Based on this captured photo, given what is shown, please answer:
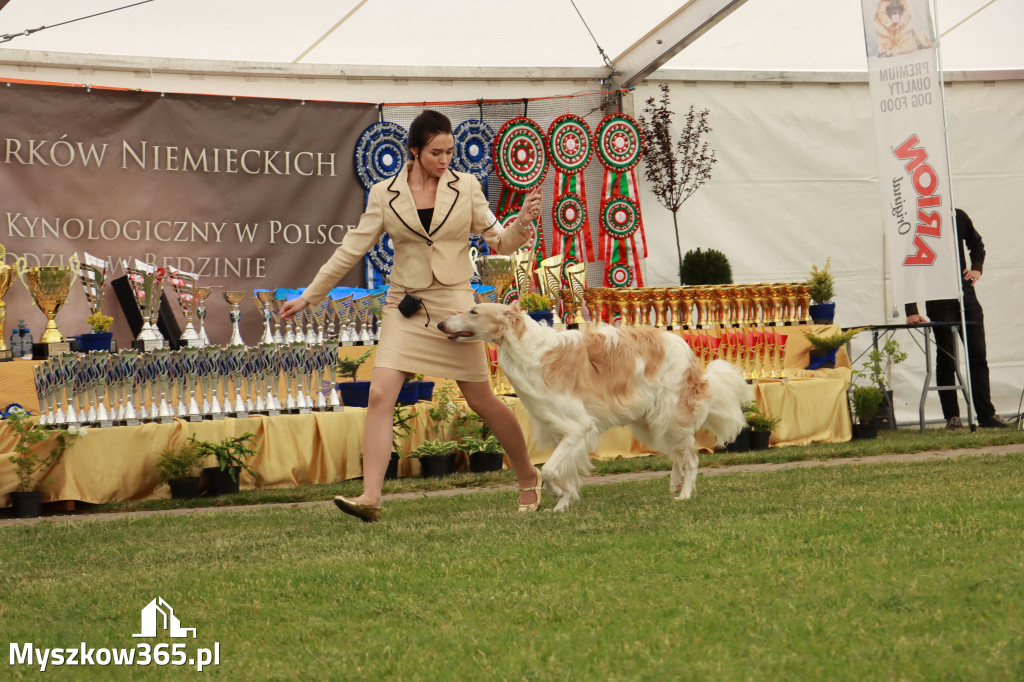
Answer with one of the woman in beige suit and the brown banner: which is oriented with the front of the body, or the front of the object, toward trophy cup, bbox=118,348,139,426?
the brown banner

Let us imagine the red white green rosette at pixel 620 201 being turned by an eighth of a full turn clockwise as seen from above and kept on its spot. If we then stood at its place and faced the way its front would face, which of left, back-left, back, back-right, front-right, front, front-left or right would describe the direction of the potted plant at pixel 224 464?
front

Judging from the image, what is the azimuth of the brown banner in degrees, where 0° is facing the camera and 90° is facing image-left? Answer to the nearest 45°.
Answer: approximately 0°

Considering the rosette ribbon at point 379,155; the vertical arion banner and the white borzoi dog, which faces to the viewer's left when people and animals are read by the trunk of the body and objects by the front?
the white borzoi dog

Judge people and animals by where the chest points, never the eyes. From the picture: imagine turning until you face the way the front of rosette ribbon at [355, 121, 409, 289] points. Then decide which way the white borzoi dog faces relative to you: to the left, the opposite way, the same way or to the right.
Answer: to the right

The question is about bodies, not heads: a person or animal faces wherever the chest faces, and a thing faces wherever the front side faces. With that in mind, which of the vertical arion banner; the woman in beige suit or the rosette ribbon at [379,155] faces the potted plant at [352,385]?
the rosette ribbon

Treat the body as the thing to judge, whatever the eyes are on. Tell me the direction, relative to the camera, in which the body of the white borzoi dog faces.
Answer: to the viewer's left

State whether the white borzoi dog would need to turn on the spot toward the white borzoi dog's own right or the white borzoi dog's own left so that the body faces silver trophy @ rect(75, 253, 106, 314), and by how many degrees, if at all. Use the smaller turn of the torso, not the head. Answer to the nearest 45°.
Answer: approximately 45° to the white borzoi dog's own right

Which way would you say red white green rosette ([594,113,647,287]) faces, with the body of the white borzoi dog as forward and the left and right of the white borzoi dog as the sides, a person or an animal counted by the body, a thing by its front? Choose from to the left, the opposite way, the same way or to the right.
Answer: to the left

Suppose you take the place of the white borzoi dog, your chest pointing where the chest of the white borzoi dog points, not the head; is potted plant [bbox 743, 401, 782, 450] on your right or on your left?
on your right

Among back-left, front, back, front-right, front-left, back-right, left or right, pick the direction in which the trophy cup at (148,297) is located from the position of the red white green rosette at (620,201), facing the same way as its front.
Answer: front-right

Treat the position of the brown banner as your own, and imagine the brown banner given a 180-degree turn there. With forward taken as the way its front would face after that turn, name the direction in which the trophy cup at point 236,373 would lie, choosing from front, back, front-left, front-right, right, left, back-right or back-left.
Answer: back
